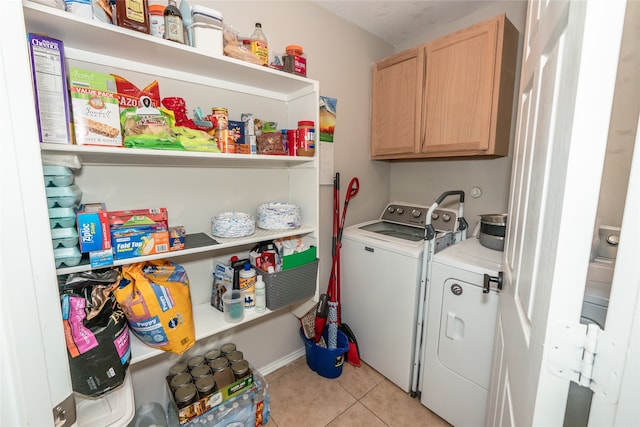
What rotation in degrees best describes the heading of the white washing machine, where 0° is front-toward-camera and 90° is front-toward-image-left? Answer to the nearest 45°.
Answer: approximately 45°

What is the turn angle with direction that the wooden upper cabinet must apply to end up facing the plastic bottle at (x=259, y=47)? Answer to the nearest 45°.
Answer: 0° — it already faces it

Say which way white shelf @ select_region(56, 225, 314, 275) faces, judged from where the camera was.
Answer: facing the viewer and to the right of the viewer

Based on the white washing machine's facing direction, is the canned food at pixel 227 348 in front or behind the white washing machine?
in front

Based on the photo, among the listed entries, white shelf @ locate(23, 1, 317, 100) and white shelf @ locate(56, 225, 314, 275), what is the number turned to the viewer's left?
0
